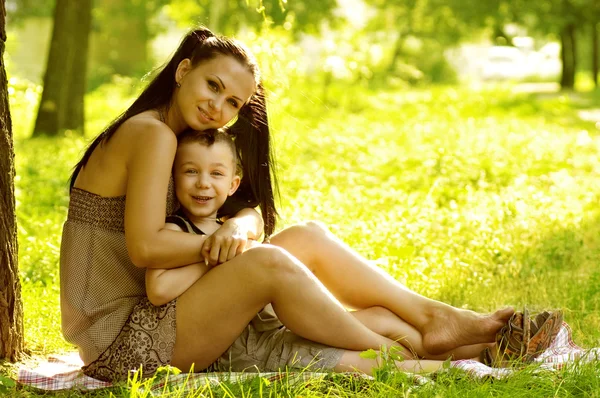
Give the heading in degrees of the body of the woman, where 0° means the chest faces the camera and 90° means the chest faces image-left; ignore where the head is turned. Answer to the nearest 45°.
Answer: approximately 270°

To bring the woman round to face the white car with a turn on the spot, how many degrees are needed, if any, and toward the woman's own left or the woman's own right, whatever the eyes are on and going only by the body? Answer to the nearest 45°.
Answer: approximately 90° to the woman's own left

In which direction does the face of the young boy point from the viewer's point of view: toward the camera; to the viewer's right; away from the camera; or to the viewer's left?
toward the camera

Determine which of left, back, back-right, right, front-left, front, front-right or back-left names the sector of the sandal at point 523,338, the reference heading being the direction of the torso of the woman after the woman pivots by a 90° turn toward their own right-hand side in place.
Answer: left

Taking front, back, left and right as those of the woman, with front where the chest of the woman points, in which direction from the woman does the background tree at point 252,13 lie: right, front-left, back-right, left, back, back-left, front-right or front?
left
